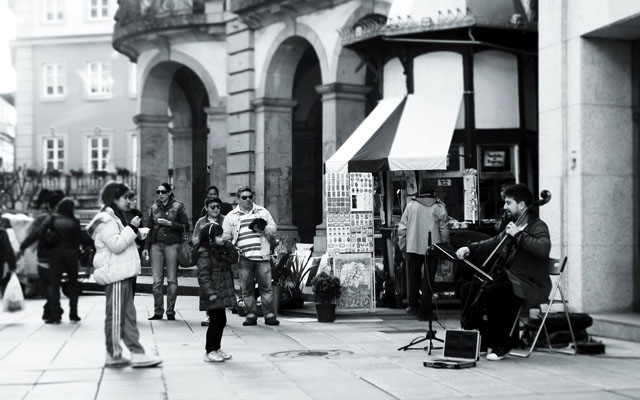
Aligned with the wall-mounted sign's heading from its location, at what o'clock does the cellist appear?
The cellist is roughly at 12 o'clock from the wall-mounted sign.

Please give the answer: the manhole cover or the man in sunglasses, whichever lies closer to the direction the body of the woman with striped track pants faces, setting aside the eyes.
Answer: the manhole cover

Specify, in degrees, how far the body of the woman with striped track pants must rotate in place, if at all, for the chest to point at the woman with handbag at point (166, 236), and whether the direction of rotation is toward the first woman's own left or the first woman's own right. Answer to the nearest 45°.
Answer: approximately 90° to the first woman's own left

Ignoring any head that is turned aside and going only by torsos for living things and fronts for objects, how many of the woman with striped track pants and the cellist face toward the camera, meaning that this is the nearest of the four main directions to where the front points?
0

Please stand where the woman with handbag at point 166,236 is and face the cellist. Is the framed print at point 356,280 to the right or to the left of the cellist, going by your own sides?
left

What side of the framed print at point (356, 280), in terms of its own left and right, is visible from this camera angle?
front

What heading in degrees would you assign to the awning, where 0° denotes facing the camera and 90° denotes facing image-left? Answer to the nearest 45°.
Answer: approximately 45°

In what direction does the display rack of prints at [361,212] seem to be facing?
toward the camera

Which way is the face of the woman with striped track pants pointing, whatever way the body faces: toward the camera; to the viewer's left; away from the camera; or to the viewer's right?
to the viewer's right

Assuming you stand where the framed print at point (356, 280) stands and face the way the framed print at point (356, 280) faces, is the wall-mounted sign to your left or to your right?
on your left

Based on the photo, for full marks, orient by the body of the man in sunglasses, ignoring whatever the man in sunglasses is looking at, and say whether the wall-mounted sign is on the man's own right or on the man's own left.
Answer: on the man's own left

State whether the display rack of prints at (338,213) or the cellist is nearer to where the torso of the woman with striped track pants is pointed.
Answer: the cellist

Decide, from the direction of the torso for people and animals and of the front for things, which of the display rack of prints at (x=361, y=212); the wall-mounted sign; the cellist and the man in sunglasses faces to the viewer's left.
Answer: the cellist

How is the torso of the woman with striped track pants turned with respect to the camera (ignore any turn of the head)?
to the viewer's right

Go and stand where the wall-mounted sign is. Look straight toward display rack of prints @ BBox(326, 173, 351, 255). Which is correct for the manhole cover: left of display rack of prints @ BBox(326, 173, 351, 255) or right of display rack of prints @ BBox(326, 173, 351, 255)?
left

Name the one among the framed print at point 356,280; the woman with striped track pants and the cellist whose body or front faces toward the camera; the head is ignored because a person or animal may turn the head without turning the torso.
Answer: the framed print

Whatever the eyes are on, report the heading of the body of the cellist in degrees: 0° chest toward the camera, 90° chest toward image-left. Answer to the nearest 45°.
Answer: approximately 90°

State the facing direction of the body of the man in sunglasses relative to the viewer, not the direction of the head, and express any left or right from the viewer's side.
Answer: facing the viewer
